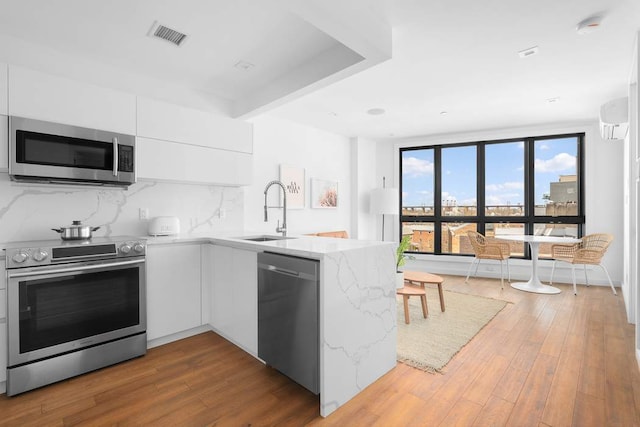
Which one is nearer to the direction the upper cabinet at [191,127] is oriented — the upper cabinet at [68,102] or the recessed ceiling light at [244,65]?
the recessed ceiling light

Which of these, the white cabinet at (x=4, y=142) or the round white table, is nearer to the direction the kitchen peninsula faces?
the white cabinet

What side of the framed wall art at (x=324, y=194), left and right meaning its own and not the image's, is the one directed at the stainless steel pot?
right

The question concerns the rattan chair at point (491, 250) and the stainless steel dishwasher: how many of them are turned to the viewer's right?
1

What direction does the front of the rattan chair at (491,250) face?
to the viewer's right

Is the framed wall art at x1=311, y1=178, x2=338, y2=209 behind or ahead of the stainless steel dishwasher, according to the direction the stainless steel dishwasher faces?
behind

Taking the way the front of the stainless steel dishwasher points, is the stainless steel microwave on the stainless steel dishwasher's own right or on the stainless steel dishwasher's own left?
on the stainless steel dishwasher's own right

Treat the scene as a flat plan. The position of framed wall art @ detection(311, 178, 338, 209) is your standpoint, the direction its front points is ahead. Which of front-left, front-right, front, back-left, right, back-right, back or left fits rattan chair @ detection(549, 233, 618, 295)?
front-left

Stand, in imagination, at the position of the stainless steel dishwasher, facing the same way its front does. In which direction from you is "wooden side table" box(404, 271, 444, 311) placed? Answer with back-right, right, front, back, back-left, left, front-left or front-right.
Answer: back

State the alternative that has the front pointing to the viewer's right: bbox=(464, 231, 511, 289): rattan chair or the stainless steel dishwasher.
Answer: the rattan chair

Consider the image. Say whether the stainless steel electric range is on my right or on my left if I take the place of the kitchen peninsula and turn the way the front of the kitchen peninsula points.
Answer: on my right

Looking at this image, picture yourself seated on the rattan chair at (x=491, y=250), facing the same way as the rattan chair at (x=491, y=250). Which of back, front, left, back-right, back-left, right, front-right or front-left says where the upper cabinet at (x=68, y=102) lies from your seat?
back-right

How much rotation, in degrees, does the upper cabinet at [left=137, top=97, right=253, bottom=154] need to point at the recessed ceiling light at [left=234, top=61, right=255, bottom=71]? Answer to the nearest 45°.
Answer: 0° — it already faces it

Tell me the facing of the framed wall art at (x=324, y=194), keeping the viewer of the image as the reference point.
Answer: facing the viewer and to the right of the viewer

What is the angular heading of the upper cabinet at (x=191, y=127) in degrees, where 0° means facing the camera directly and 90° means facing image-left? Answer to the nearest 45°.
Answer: approximately 315°

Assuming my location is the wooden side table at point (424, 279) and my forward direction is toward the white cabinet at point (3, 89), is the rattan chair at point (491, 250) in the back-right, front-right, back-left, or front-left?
back-right
